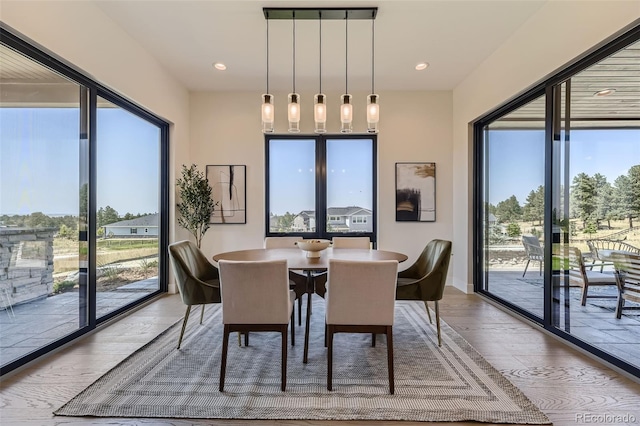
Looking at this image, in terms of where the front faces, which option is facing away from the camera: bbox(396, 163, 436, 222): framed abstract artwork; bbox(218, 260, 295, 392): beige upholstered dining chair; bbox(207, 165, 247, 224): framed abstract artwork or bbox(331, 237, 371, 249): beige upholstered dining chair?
bbox(218, 260, 295, 392): beige upholstered dining chair

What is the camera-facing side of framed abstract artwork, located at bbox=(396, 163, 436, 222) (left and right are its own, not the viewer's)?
front

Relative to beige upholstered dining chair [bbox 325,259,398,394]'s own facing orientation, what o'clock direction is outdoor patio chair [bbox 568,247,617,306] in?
The outdoor patio chair is roughly at 2 o'clock from the beige upholstered dining chair.

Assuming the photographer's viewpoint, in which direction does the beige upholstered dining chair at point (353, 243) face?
facing the viewer

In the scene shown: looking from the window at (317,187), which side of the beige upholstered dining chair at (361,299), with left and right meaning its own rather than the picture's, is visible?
front

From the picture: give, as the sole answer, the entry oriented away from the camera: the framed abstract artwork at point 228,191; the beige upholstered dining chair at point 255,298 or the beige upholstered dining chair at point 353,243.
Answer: the beige upholstered dining chair at point 255,298

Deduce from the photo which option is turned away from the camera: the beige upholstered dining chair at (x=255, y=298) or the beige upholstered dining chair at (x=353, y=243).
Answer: the beige upholstered dining chair at (x=255, y=298)

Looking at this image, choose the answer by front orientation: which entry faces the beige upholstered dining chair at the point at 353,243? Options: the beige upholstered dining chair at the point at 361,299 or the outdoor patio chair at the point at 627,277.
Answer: the beige upholstered dining chair at the point at 361,299

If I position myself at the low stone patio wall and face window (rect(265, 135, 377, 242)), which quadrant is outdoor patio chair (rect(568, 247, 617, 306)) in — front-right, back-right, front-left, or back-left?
front-right

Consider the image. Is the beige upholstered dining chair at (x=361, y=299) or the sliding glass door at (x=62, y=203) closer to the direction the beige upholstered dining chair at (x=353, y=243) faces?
the beige upholstered dining chair
